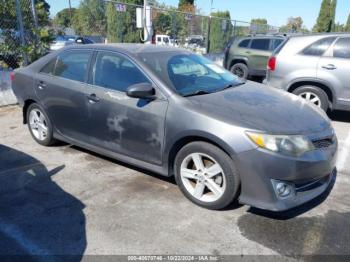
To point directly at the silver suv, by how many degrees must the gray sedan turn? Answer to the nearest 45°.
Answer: approximately 90° to its left

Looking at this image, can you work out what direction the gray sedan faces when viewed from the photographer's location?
facing the viewer and to the right of the viewer

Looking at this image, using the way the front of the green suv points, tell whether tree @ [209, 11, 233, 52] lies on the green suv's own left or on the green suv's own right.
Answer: on the green suv's own left

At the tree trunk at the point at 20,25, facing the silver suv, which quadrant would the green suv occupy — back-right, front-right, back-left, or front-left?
front-left

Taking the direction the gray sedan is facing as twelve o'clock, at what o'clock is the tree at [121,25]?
The tree is roughly at 7 o'clock from the gray sedan.

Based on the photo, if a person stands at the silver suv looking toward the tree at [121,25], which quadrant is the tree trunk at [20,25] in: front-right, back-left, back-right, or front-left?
front-left

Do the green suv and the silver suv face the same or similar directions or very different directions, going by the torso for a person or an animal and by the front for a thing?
same or similar directions

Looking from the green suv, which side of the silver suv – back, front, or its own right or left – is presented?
left

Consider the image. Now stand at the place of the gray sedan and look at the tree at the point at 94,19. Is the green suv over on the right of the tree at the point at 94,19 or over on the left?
right

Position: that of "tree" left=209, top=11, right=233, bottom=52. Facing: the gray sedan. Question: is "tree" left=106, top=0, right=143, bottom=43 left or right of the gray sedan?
right

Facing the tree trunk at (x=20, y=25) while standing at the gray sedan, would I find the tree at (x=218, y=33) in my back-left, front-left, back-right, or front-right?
front-right
